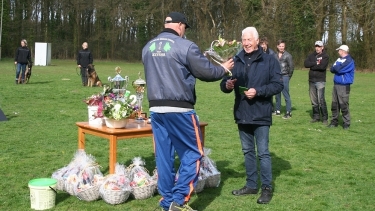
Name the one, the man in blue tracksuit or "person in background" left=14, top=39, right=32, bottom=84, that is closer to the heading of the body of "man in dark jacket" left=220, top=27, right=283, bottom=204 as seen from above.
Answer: the man in blue tracksuit

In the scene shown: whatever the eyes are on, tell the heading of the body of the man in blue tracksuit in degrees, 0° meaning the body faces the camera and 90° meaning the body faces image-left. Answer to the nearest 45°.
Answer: approximately 225°

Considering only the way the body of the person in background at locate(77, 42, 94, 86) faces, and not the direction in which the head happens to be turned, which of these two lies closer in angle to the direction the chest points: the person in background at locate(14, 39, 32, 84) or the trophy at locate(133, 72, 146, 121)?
the trophy

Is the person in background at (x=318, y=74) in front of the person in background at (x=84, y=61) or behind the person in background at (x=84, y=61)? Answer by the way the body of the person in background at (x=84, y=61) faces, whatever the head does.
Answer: in front

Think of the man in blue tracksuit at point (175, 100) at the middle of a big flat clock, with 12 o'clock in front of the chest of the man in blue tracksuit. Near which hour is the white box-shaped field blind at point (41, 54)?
The white box-shaped field blind is roughly at 10 o'clock from the man in blue tracksuit.

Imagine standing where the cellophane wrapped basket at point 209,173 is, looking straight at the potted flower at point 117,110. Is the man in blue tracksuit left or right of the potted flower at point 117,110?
left

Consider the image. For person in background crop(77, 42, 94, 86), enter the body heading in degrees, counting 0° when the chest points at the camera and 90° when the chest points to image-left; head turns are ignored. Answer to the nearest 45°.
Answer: approximately 0°

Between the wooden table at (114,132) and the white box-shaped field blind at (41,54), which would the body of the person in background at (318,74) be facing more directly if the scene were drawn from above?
the wooden table

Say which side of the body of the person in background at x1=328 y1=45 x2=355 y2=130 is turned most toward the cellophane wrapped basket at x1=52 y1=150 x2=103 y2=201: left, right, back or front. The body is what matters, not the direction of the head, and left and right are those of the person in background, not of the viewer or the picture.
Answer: front

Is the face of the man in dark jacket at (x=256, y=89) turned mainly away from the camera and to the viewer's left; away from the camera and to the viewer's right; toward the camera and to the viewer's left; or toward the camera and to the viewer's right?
toward the camera and to the viewer's left

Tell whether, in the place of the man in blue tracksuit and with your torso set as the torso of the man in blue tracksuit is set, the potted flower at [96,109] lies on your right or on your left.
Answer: on your left

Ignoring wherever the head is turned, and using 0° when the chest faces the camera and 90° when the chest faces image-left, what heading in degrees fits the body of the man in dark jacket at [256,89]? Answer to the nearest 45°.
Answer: approximately 45°

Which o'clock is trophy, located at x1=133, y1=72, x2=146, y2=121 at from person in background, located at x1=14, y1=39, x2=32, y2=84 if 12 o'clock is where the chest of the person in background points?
The trophy is roughly at 12 o'clock from the person in background.

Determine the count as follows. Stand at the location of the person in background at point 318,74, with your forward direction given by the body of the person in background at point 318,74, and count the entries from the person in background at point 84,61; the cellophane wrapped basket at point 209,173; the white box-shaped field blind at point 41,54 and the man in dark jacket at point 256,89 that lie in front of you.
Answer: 2

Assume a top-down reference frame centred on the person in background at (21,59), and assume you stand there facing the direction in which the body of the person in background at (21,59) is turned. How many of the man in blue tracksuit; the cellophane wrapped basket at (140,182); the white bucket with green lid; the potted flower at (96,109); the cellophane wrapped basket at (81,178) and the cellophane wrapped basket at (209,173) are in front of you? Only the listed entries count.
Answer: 6
